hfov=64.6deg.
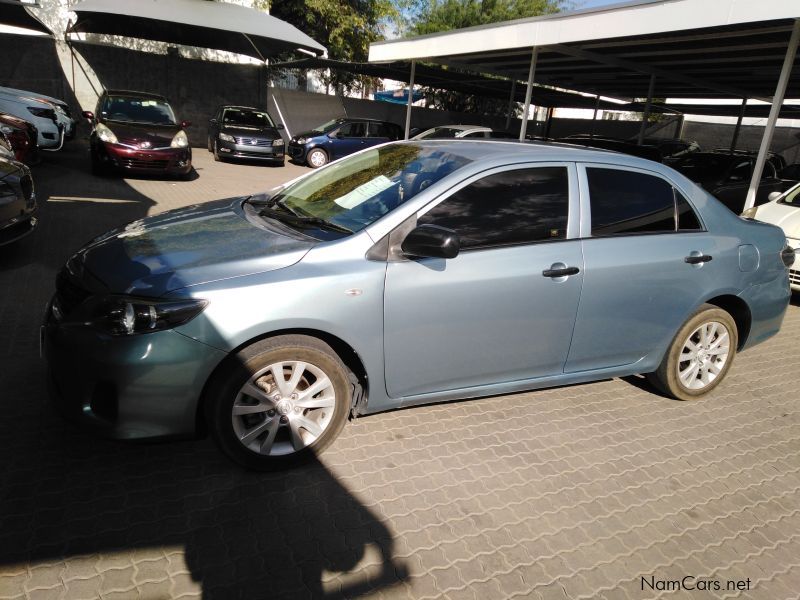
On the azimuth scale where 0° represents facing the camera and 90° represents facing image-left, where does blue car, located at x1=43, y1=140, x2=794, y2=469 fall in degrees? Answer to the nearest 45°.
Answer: approximately 45°

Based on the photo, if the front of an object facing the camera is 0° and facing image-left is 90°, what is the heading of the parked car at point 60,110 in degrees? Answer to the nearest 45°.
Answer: approximately 315°

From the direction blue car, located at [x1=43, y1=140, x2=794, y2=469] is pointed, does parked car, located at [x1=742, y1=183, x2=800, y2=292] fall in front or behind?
behind

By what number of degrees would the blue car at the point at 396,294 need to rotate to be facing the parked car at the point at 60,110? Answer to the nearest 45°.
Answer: approximately 90° to its right

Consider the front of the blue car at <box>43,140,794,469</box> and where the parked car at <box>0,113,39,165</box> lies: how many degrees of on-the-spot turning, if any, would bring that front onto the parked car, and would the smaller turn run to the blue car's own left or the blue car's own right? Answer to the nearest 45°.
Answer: approximately 90° to the blue car's own right

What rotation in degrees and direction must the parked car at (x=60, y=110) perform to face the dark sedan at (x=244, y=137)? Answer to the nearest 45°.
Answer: approximately 45° to its left
